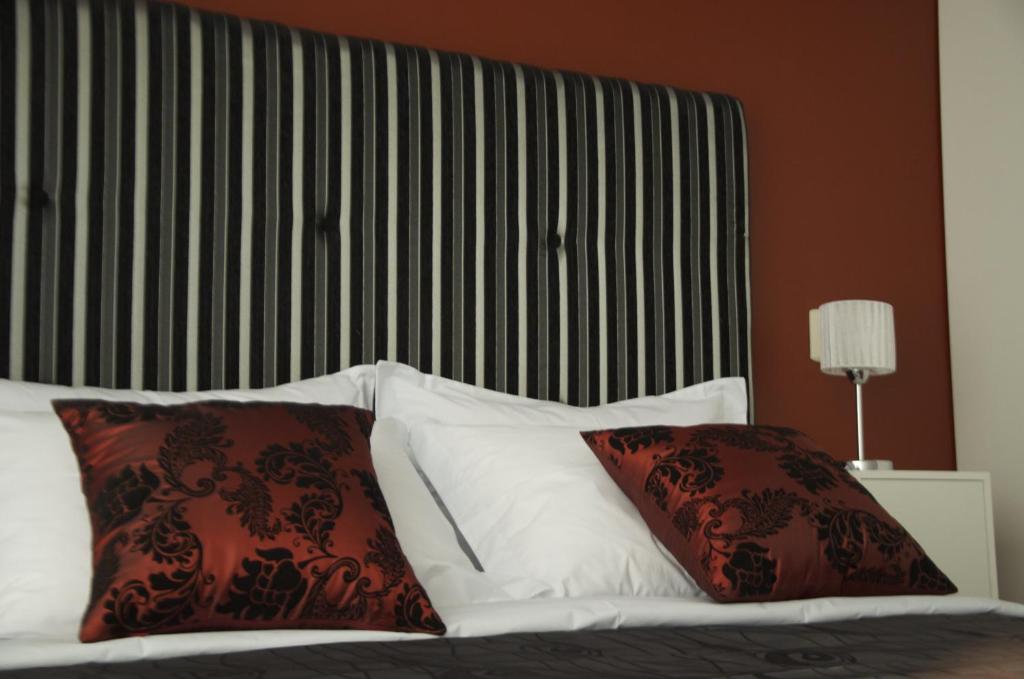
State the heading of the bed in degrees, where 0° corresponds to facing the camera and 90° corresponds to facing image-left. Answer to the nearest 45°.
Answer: approximately 315°

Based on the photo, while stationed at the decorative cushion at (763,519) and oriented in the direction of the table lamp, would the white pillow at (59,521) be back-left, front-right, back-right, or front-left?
back-left

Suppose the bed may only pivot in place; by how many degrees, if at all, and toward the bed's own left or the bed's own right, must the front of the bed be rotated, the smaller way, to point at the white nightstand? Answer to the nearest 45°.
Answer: approximately 135° to the bed's own left
